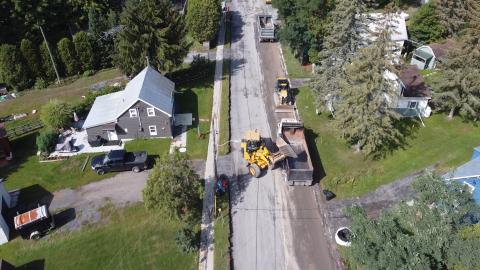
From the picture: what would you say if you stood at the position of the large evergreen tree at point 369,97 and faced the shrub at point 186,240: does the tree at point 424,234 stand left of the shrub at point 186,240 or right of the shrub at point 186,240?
left

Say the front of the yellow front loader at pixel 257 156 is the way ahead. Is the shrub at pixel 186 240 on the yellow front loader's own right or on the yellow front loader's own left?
on the yellow front loader's own right

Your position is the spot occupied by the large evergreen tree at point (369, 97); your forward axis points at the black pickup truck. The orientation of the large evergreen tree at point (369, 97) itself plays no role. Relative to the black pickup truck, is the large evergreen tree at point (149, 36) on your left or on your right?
right

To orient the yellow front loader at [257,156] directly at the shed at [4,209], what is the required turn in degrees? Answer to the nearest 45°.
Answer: approximately 135° to its right

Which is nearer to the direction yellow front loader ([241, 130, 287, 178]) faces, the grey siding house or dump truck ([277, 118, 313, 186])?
the dump truck

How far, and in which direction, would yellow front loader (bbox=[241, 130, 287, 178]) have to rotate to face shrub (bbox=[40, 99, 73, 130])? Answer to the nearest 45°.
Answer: approximately 135° to its right

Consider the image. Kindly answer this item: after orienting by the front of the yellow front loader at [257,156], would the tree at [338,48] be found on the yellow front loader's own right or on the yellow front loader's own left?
on the yellow front loader's own left
